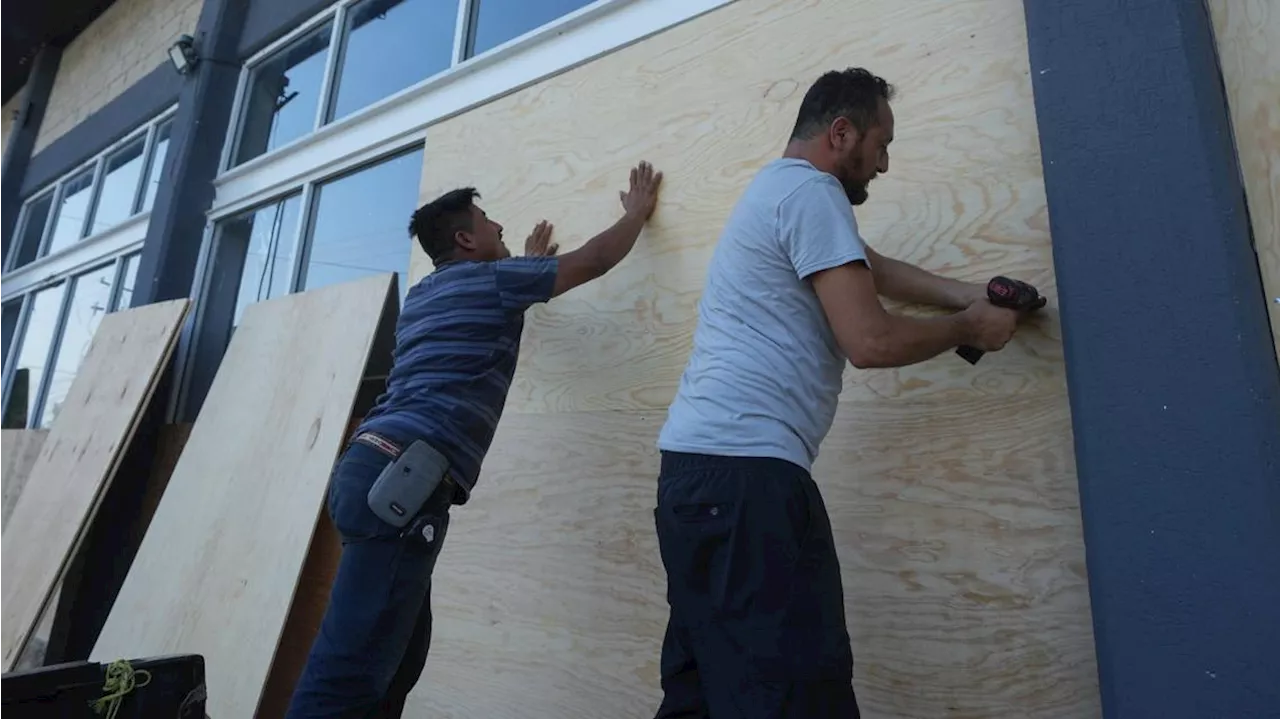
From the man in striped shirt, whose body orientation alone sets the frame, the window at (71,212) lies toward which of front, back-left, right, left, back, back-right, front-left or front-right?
left

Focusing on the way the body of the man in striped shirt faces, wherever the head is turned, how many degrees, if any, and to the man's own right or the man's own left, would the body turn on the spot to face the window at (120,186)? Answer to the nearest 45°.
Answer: approximately 90° to the man's own left

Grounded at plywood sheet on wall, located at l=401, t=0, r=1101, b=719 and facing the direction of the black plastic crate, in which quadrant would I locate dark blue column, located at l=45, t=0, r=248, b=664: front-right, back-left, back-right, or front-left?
front-right

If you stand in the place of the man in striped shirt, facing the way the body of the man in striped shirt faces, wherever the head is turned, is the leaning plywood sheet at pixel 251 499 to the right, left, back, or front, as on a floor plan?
left

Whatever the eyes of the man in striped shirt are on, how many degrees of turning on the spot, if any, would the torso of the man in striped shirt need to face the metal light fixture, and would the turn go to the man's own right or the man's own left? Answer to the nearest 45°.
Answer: approximately 90° to the man's own left

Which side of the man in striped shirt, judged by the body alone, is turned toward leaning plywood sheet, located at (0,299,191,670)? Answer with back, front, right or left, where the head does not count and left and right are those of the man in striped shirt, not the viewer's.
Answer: left

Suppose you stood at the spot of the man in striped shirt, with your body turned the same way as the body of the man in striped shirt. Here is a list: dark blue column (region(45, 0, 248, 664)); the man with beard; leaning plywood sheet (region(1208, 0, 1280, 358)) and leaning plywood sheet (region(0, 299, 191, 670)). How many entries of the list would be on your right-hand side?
2

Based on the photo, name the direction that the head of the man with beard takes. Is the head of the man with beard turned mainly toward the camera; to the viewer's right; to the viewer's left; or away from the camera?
to the viewer's right

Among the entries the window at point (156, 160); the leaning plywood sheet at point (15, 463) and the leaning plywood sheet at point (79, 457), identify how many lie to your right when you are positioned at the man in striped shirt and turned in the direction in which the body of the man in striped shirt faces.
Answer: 0

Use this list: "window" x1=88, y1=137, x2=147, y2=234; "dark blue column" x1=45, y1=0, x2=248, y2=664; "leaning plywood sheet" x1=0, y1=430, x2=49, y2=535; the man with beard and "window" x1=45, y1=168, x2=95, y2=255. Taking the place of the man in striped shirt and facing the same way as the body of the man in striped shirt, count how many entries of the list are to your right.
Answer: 1

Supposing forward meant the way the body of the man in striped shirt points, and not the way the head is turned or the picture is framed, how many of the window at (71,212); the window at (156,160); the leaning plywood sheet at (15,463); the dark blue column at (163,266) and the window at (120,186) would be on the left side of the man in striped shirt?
5

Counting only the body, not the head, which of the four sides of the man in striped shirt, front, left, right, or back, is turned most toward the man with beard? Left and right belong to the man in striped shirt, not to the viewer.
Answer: right

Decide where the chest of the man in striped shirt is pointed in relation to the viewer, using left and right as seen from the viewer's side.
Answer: facing away from the viewer and to the right of the viewer

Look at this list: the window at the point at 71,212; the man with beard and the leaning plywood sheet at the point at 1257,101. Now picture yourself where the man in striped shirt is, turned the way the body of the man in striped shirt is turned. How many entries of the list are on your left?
1

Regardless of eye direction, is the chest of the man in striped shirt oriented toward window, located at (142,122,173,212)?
no

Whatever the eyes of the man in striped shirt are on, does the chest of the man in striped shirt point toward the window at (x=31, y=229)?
no
